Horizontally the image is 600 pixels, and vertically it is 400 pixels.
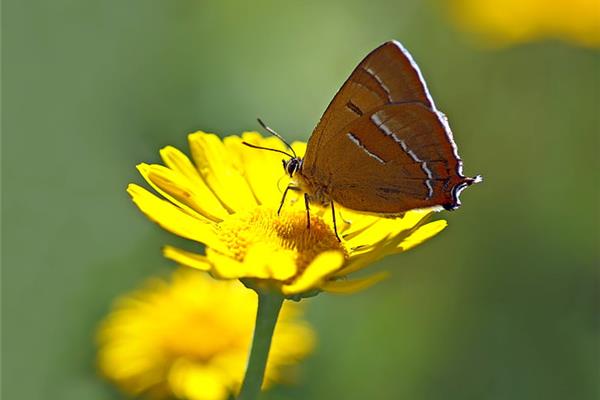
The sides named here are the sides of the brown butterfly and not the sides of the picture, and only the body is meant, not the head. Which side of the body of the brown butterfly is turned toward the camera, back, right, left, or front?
left

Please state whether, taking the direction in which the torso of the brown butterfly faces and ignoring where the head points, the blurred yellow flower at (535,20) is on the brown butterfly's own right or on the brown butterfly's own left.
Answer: on the brown butterfly's own right
